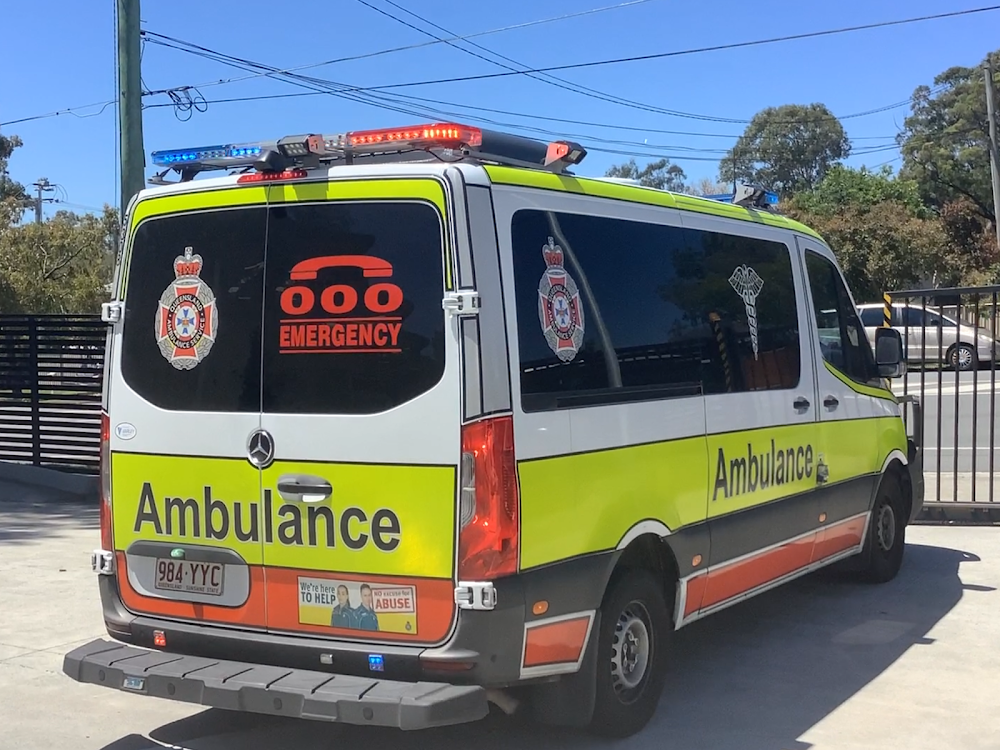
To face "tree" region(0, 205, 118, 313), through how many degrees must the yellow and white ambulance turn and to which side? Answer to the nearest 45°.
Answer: approximately 90° to its left

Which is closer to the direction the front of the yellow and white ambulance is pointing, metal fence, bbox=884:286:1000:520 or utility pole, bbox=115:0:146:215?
the metal fence

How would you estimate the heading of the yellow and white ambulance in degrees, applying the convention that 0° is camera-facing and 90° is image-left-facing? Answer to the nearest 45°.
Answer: approximately 225°

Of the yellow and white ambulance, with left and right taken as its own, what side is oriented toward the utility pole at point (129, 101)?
left

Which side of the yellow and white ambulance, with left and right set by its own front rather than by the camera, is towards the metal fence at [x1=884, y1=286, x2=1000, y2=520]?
front

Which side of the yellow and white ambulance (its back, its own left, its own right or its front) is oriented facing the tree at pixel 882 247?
front
